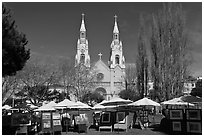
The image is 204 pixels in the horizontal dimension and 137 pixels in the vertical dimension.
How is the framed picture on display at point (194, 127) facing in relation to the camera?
toward the camera

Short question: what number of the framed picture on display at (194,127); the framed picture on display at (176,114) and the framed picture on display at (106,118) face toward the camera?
3

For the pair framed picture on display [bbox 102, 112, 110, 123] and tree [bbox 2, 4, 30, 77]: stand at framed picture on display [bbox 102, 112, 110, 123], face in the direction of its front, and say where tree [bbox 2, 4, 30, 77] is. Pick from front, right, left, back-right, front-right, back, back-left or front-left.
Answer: front-right

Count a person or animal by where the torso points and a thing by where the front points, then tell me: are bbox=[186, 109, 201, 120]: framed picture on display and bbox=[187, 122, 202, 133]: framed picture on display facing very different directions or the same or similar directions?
same or similar directions

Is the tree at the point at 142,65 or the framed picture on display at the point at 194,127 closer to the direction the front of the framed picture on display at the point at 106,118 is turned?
the framed picture on display

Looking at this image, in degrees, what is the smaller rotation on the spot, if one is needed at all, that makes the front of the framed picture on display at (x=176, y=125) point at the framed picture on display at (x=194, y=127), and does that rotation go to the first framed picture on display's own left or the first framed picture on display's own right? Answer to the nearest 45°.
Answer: approximately 45° to the first framed picture on display's own left

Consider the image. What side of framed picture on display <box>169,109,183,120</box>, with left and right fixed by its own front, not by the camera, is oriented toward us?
front

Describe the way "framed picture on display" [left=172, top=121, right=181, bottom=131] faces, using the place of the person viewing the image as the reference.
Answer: facing the viewer

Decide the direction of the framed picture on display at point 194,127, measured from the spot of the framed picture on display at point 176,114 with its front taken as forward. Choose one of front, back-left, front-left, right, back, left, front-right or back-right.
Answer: front-left

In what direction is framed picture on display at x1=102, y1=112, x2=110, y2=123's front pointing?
toward the camera

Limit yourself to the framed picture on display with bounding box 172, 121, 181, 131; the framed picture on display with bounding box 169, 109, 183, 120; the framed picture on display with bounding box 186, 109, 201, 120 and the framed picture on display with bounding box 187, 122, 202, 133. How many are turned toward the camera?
4

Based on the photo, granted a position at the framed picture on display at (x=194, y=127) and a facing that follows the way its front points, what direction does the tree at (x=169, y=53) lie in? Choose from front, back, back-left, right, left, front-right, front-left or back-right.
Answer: back
